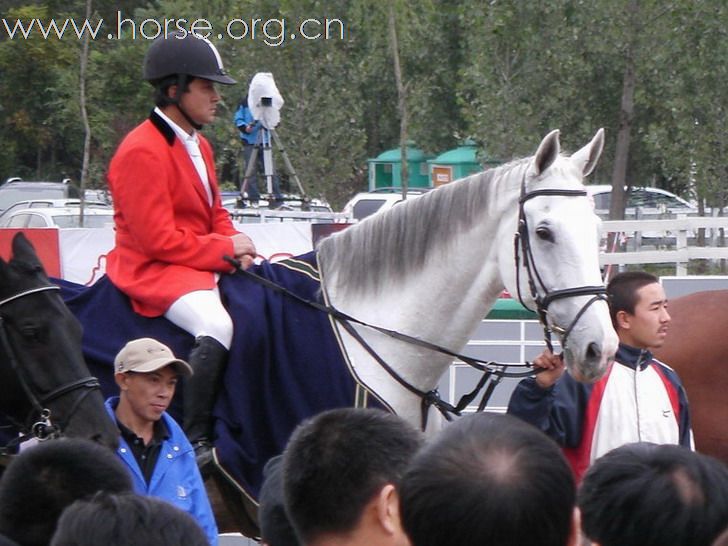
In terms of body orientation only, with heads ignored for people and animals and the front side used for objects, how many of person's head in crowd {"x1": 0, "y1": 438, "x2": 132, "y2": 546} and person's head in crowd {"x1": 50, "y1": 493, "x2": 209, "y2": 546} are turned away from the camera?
2

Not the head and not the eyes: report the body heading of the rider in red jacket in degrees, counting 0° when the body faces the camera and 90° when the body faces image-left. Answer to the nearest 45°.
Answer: approximately 270°

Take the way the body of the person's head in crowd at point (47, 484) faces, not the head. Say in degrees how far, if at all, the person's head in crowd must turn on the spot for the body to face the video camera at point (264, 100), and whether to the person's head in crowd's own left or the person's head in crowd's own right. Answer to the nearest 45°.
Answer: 0° — they already face it

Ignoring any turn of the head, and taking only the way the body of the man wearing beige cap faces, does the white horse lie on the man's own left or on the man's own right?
on the man's own left

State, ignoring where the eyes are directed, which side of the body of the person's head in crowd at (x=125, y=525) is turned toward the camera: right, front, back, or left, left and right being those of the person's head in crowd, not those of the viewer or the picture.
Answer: back

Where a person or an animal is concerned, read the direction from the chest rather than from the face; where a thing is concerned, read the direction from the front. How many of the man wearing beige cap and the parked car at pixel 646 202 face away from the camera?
0

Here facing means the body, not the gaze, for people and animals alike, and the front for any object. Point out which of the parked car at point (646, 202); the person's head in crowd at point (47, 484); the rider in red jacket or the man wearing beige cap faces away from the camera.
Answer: the person's head in crowd

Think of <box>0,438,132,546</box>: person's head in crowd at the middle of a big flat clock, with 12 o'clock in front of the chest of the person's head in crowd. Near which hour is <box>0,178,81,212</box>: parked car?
The parked car is roughly at 12 o'clock from the person's head in crowd.

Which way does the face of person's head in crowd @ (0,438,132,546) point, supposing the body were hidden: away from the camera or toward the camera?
away from the camera

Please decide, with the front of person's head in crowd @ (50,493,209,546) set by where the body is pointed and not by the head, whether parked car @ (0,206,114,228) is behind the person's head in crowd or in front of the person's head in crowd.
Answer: in front

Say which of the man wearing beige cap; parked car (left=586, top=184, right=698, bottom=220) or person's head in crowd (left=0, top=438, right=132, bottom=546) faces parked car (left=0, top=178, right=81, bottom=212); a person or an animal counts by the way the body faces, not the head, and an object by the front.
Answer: the person's head in crowd

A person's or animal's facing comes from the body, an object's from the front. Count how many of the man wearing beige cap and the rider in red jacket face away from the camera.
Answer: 0

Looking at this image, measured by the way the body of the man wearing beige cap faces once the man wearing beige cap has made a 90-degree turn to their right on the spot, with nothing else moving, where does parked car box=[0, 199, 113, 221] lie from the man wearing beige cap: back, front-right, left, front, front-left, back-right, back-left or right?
back-right

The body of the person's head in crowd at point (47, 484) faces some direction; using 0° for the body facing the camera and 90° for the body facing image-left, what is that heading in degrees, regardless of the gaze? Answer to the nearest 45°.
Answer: approximately 180°
